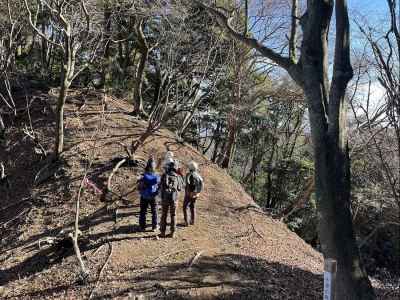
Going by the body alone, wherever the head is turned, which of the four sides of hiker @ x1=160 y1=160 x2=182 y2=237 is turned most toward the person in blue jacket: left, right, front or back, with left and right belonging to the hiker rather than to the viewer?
left

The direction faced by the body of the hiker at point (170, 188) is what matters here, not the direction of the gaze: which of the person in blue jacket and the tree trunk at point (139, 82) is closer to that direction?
the tree trunk

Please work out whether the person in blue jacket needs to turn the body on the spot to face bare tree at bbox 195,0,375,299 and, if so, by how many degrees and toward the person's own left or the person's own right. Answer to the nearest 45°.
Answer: approximately 135° to the person's own right

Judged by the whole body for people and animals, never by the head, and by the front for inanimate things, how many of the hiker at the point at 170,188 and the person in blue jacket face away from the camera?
2

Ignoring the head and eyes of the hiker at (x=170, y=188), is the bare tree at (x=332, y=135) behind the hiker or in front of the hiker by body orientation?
behind

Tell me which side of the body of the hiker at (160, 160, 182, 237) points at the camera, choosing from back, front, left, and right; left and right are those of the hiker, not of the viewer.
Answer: back

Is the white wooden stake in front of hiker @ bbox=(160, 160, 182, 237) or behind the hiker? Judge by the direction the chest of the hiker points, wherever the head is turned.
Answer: behind

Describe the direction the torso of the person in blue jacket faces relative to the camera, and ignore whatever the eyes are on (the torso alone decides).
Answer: away from the camera

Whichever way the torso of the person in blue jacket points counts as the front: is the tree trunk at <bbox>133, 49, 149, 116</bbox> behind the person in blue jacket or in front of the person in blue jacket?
in front

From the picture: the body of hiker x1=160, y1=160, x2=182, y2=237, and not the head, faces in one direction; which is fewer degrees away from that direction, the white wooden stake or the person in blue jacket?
the person in blue jacket

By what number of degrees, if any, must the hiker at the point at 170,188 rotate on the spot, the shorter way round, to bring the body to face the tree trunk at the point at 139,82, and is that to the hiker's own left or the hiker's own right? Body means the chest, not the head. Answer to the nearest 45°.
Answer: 0° — they already face it
